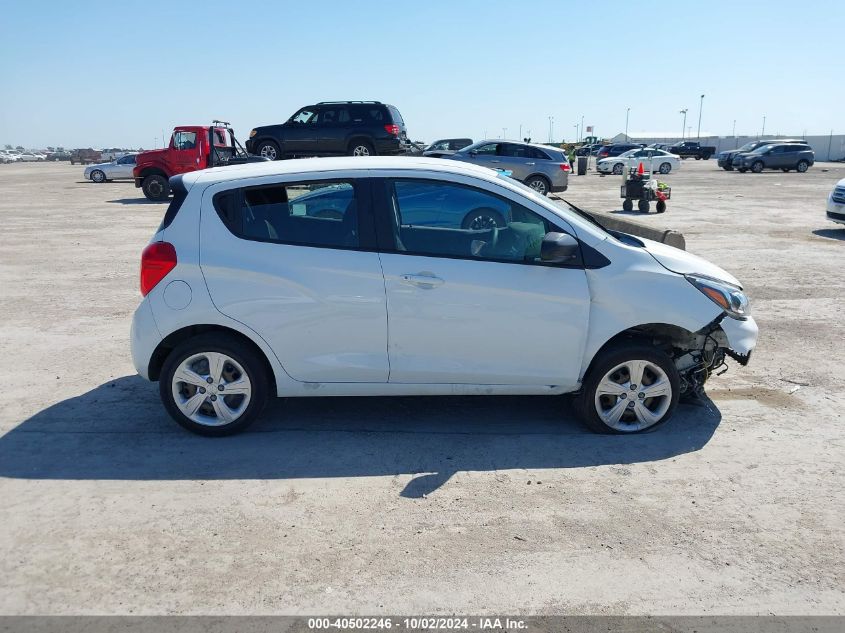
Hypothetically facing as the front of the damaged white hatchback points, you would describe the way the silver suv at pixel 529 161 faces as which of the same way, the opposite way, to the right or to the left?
the opposite way

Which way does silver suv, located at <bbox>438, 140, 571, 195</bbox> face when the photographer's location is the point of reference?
facing to the left of the viewer

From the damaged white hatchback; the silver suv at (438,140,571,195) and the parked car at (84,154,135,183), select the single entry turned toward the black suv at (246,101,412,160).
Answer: the silver suv

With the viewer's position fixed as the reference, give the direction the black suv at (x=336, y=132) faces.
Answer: facing to the left of the viewer

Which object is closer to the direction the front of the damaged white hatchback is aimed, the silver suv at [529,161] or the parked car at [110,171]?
the silver suv

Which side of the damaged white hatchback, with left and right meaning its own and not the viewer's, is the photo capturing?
right

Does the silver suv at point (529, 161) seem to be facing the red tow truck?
yes

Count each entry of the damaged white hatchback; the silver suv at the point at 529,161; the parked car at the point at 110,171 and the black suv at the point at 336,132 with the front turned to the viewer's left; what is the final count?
3

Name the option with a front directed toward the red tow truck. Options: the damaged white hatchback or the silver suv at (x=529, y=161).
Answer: the silver suv

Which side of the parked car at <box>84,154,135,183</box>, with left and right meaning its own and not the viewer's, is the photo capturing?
left

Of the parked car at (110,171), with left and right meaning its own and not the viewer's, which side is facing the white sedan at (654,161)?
back

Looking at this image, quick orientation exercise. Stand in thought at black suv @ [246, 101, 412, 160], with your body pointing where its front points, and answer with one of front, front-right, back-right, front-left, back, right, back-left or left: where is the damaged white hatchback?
left

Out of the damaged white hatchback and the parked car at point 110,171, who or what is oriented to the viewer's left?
the parked car

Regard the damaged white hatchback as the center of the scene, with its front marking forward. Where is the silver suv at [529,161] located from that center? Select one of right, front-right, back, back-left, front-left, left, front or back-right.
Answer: left

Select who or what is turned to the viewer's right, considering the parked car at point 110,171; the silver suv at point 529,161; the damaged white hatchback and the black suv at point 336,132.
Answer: the damaged white hatchback

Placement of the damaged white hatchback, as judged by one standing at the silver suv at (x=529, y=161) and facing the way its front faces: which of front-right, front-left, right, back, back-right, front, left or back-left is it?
left

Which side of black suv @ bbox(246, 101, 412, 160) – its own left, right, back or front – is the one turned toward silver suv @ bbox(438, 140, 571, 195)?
back

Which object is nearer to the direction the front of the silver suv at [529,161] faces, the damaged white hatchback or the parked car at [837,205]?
the damaged white hatchback
